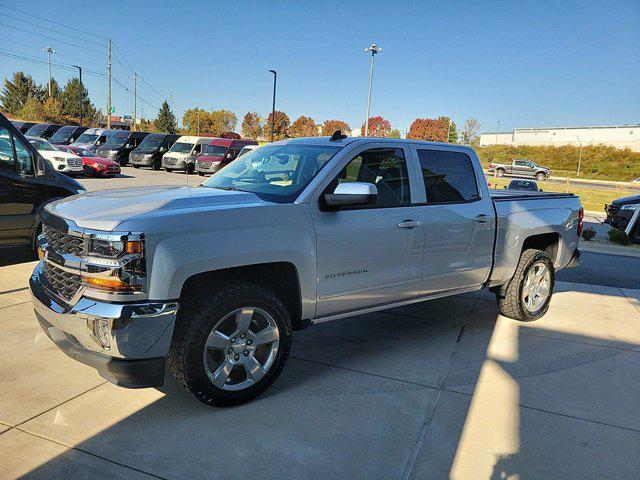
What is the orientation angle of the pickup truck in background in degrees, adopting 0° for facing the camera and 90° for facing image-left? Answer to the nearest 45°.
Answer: approximately 270°

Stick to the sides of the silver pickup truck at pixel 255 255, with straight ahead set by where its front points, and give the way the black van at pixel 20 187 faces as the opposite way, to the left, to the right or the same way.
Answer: the opposite way

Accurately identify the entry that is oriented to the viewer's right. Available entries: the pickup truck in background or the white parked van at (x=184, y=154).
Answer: the pickup truck in background

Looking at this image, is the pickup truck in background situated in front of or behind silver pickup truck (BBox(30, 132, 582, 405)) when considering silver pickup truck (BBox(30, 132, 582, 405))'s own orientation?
behind

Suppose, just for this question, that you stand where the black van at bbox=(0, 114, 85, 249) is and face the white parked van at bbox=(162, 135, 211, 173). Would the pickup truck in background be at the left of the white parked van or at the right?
right

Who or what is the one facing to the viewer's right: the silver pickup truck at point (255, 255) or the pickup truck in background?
the pickup truck in background

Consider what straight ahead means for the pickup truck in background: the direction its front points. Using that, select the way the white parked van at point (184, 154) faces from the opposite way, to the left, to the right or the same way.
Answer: to the right

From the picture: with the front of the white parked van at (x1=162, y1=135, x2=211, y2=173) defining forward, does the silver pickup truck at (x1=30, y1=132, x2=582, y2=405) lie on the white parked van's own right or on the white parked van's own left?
on the white parked van's own left

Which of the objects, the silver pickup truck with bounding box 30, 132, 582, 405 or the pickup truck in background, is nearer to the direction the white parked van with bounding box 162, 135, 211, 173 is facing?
the silver pickup truck

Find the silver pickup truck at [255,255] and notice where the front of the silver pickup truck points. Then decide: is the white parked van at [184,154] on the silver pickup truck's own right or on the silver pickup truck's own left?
on the silver pickup truck's own right

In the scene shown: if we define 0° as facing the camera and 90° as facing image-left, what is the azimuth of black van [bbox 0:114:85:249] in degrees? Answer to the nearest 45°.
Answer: approximately 270°

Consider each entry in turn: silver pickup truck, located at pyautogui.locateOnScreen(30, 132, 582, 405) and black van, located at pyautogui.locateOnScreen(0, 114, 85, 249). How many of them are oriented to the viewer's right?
1

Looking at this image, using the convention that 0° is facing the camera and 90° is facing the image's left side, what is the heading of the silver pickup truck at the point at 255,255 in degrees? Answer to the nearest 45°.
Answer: approximately 45°
